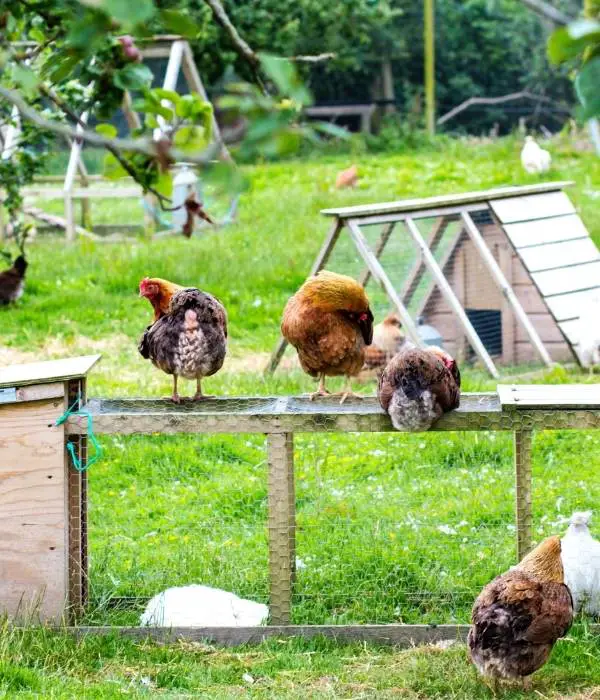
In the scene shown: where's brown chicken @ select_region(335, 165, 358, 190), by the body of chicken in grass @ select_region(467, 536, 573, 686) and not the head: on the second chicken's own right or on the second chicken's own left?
on the second chicken's own left

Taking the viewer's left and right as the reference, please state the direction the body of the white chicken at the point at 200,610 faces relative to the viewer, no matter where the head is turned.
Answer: facing to the right of the viewer

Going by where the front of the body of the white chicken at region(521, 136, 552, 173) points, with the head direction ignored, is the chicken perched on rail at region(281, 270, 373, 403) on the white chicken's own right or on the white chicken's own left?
on the white chicken's own left

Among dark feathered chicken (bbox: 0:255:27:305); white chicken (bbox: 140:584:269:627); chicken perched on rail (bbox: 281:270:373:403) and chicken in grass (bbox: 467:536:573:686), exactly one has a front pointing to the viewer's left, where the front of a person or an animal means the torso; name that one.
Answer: the dark feathered chicken

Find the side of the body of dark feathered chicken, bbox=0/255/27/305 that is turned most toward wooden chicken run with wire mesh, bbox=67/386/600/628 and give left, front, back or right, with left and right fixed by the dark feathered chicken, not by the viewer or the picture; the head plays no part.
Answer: left

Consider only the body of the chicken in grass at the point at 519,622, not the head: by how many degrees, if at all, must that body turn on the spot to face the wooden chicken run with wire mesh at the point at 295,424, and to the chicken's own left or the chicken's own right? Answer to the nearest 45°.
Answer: approximately 90° to the chicken's own left
